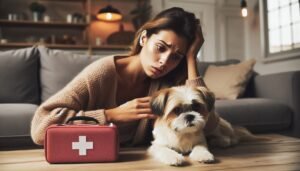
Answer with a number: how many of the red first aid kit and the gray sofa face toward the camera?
2

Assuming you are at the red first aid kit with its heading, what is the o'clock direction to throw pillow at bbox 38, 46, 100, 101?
The throw pillow is roughly at 6 o'clock from the red first aid kit.

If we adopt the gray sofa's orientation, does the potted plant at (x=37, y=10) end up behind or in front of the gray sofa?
behind

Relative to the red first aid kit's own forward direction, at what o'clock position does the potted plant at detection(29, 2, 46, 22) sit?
The potted plant is roughly at 6 o'clock from the red first aid kit.

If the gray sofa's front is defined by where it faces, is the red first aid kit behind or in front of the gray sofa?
in front

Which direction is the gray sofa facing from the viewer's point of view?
toward the camera

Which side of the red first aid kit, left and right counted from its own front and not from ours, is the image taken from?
front

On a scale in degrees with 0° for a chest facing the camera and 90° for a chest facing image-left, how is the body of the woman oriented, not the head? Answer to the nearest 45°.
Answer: approximately 315°

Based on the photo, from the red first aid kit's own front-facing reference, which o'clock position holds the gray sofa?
The gray sofa is roughly at 6 o'clock from the red first aid kit.

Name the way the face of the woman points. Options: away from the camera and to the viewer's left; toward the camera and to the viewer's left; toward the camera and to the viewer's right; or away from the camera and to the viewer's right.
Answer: toward the camera and to the viewer's right
